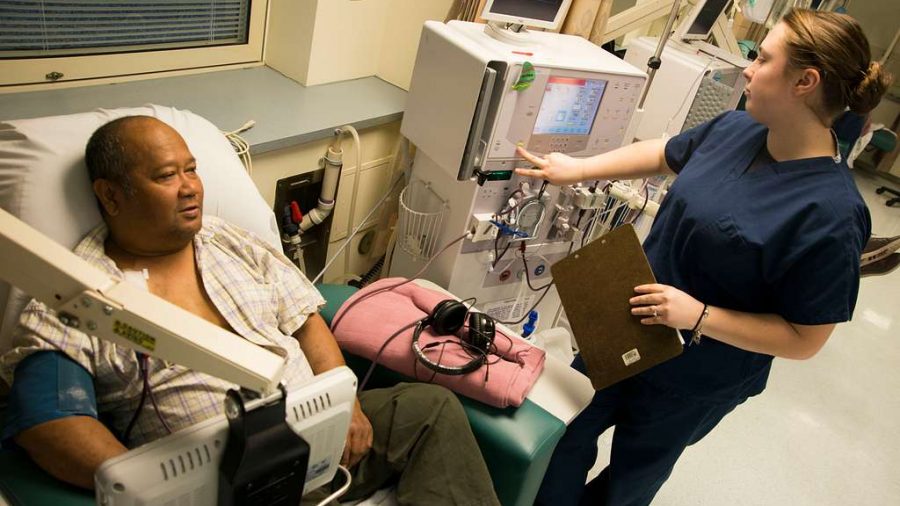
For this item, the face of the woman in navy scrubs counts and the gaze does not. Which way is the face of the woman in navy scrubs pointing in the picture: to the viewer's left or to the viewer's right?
to the viewer's left

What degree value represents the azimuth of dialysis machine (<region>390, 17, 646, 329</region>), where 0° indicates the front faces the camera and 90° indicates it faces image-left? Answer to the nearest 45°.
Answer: approximately 315°

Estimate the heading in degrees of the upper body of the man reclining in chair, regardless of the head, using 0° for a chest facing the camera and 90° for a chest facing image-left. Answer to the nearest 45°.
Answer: approximately 315°

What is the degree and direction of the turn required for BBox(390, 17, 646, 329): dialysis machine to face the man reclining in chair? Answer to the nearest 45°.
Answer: approximately 90° to its right

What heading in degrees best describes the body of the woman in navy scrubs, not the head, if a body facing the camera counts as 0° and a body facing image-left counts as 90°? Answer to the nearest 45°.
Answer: approximately 45°

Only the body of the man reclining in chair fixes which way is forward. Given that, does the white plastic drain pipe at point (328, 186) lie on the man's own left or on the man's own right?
on the man's own left

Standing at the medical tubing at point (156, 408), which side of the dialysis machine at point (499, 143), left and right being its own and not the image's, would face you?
right

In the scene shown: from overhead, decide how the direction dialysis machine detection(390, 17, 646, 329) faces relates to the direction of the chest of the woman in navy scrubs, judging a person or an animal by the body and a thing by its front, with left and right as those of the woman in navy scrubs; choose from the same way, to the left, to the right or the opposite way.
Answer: to the left
